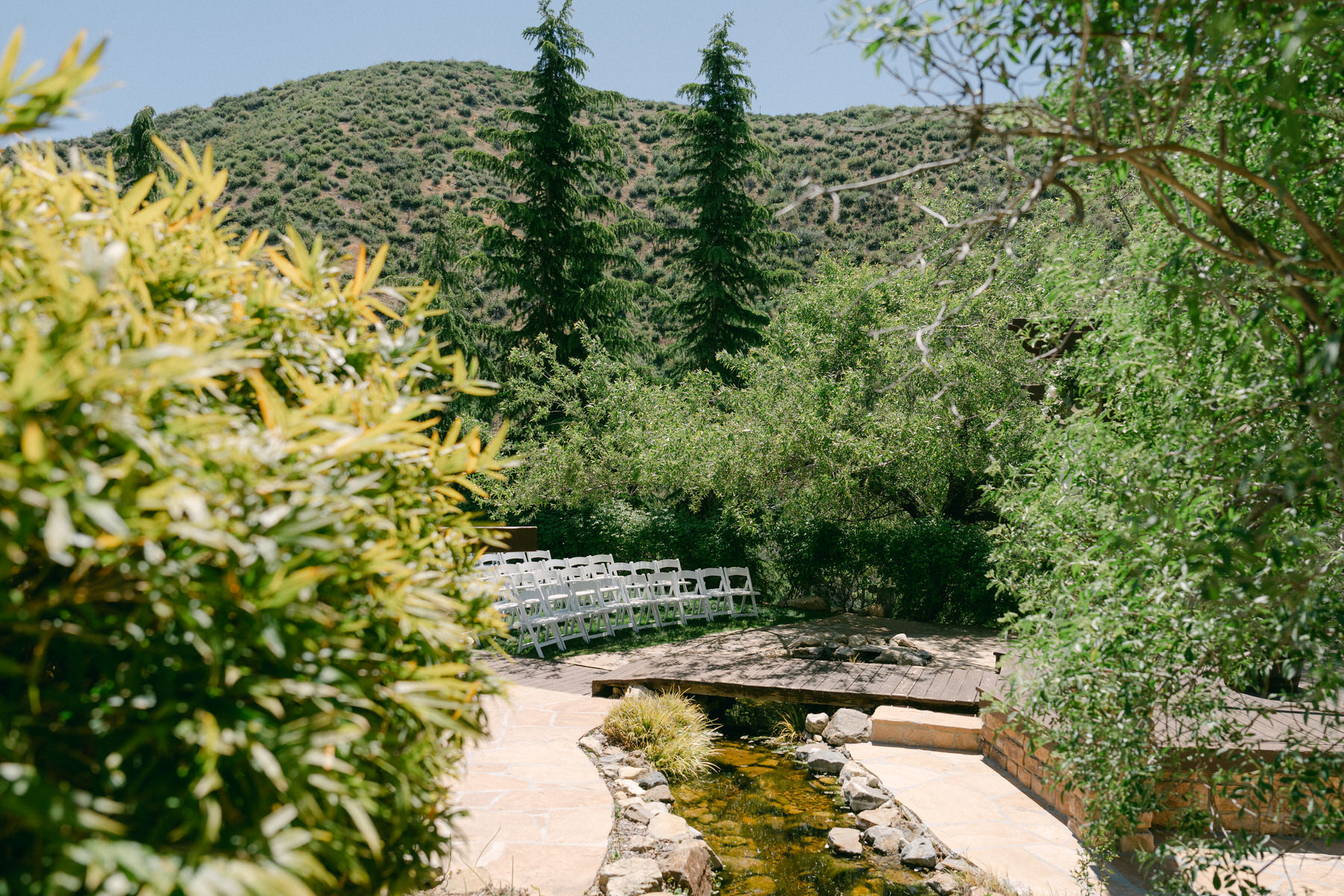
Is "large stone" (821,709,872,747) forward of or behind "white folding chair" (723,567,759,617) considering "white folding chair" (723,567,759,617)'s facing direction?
forward

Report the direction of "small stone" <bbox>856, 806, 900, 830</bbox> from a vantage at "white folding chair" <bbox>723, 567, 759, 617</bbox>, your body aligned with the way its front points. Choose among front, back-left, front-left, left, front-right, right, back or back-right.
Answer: front-right

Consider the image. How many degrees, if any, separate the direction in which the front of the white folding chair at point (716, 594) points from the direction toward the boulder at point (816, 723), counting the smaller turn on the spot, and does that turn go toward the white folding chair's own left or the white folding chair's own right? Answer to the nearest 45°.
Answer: approximately 45° to the white folding chair's own right

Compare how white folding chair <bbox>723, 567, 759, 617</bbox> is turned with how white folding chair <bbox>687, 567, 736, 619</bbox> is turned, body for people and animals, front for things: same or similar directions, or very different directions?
same or similar directions

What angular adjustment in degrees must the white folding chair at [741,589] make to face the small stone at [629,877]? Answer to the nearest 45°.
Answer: approximately 45° to its right

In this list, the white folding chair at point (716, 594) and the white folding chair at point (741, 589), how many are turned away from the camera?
0

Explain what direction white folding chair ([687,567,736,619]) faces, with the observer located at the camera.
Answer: facing the viewer and to the right of the viewer

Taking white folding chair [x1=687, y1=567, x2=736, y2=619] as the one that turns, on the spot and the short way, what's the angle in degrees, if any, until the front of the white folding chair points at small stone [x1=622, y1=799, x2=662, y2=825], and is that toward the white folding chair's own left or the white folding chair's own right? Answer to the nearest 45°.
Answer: approximately 45° to the white folding chair's own right

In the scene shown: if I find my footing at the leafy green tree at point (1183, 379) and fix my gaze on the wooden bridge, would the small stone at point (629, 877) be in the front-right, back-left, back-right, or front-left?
front-left

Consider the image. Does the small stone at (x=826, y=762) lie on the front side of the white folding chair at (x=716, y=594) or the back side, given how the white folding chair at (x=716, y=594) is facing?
on the front side
